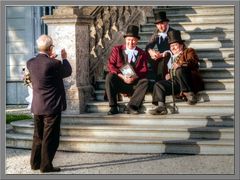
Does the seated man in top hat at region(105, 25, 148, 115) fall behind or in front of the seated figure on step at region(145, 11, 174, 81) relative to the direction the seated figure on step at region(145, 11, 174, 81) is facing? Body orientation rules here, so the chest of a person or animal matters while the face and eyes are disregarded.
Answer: in front

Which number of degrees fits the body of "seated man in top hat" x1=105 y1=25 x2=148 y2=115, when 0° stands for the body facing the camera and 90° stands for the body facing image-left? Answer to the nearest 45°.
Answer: approximately 0°

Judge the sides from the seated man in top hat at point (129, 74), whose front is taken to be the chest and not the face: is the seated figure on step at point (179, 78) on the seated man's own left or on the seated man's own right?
on the seated man's own left

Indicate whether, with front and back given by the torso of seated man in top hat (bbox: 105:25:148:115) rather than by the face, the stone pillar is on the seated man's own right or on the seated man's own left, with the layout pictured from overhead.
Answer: on the seated man's own right
